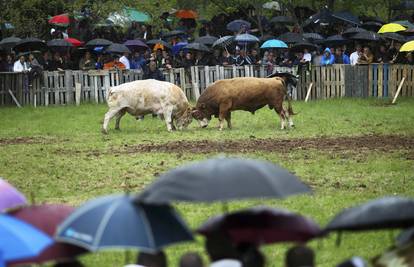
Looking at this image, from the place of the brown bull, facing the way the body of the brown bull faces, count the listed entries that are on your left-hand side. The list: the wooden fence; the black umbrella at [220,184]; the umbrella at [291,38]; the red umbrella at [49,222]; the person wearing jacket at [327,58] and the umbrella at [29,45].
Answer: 2

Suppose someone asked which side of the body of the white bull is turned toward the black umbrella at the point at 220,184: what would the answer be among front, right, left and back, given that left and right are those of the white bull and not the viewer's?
right

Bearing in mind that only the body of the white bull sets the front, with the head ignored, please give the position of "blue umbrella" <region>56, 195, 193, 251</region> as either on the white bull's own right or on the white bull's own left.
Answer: on the white bull's own right

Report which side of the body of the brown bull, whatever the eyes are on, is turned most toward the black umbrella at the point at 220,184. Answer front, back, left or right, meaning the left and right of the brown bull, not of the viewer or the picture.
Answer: left

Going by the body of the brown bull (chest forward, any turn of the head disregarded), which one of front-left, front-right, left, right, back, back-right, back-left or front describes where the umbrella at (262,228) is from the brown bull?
left

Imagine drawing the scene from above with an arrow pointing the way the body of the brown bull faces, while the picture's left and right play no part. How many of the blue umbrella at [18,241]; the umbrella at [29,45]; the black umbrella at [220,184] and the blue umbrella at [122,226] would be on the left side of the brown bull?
3

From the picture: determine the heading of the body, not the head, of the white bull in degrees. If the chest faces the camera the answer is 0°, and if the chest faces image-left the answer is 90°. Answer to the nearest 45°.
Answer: approximately 270°

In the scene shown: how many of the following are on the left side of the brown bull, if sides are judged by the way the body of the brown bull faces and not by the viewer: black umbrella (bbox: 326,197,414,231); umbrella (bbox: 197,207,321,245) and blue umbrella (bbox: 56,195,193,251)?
3

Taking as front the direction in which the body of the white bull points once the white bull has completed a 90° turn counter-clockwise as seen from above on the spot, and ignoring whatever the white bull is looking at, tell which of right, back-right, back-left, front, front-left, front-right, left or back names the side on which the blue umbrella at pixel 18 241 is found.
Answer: back

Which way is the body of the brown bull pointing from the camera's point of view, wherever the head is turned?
to the viewer's left

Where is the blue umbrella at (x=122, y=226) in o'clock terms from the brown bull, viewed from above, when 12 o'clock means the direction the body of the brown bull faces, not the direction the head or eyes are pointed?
The blue umbrella is roughly at 9 o'clock from the brown bull.

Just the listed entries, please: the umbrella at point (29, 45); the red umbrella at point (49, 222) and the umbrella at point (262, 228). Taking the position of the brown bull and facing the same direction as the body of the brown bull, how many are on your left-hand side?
2

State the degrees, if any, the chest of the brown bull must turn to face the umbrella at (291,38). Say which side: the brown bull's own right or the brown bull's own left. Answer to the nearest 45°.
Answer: approximately 90° to the brown bull's own right
